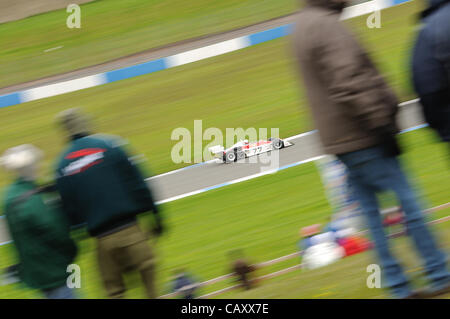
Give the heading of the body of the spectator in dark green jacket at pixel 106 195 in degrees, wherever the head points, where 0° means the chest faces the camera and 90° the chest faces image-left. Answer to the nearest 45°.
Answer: approximately 180°

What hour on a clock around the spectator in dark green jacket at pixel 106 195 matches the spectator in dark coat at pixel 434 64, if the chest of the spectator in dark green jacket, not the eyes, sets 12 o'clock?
The spectator in dark coat is roughly at 4 o'clock from the spectator in dark green jacket.

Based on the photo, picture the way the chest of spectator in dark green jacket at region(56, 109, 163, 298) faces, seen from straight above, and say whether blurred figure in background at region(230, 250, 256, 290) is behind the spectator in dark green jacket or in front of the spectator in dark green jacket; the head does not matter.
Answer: in front

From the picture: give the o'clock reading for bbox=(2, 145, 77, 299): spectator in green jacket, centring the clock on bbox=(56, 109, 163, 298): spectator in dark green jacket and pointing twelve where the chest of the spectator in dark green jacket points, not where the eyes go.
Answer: The spectator in green jacket is roughly at 10 o'clock from the spectator in dark green jacket.

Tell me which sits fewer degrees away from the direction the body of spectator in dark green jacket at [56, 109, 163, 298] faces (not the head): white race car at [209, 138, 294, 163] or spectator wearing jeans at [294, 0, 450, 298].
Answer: the white race car

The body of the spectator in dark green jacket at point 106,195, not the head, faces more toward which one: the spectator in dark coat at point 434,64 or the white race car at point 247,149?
the white race car

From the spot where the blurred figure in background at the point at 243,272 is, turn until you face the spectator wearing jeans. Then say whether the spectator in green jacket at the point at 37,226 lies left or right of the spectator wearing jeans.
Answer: right

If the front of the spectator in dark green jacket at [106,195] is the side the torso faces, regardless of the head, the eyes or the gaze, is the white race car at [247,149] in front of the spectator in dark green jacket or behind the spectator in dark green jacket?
in front

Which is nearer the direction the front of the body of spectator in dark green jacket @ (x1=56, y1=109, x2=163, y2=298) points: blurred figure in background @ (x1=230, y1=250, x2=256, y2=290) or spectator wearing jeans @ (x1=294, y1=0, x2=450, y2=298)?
the blurred figure in background

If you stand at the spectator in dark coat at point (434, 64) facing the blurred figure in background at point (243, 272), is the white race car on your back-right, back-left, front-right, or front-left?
front-right

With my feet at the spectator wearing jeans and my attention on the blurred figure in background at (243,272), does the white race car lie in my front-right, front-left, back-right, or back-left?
front-right
